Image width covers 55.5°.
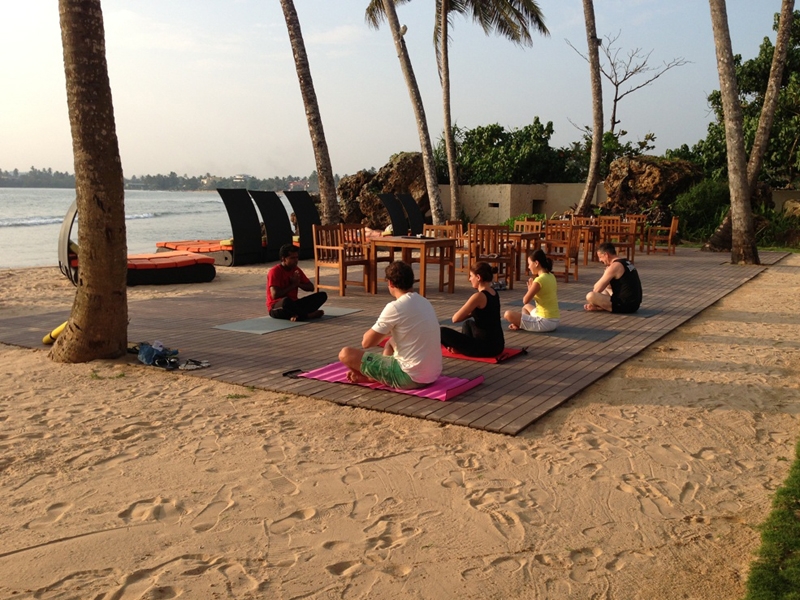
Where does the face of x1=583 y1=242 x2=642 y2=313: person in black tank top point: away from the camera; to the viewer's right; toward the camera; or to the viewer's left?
to the viewer's left

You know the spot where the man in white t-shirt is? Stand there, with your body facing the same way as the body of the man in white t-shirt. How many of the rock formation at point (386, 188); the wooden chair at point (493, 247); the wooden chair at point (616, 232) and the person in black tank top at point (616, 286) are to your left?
0

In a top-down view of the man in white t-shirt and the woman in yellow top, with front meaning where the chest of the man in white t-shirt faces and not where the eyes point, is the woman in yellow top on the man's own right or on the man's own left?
on the man's own right

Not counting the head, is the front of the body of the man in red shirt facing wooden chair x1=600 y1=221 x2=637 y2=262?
no

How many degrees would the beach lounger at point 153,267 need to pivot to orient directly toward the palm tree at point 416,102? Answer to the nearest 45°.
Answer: approximately 45° to its left

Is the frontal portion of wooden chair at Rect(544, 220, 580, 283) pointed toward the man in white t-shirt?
no

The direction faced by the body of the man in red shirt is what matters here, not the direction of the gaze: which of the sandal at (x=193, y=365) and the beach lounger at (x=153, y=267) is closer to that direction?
the sandal

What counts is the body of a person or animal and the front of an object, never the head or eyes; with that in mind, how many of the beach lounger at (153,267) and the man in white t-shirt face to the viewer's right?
1

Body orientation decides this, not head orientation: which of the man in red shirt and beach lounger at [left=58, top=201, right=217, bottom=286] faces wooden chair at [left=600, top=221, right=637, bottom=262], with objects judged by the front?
the beach lounger

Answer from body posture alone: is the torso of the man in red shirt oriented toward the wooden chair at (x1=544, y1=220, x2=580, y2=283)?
no

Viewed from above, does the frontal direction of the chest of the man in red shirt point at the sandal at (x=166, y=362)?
no

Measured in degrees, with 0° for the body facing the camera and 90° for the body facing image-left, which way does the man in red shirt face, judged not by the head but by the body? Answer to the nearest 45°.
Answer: approximately 315°

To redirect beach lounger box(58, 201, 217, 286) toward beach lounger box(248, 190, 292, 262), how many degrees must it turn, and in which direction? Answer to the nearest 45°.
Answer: approximately 45° to its left

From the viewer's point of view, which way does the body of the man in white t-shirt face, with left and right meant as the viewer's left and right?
facing away from the viewer and to the left of the viewer

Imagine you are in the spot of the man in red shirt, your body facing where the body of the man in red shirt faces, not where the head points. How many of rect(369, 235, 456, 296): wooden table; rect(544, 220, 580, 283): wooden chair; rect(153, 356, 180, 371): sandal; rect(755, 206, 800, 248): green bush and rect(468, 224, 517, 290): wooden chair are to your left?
4

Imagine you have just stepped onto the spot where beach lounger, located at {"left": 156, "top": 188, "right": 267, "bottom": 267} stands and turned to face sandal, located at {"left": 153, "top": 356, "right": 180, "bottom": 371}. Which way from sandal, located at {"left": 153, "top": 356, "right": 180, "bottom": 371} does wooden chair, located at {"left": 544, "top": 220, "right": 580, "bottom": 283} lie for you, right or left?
left

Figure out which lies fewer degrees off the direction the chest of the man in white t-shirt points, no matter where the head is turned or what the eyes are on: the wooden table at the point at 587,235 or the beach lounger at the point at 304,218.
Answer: the beach lounger

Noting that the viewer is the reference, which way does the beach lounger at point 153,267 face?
facing to the right of the viewer
